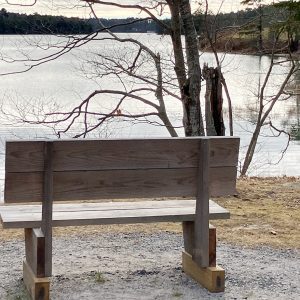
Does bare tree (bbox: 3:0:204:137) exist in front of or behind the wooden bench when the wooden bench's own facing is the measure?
in front

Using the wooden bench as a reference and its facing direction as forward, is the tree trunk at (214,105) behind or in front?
in front

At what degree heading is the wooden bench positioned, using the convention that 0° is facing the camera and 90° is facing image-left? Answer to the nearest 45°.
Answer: approximately 180°
